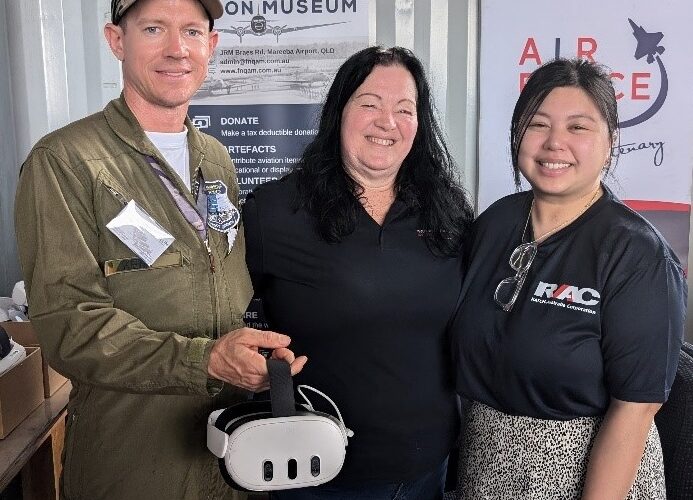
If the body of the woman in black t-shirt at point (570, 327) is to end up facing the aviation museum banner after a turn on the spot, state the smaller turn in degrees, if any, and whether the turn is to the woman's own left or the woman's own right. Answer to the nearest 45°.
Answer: approximately 90° to the woman's own right

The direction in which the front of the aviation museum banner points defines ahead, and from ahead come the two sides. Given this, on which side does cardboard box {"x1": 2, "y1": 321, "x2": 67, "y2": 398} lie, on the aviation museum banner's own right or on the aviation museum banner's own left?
on the aviation museum banner's own right

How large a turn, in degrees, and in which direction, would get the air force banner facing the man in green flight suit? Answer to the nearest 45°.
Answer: approximately 45° to its right

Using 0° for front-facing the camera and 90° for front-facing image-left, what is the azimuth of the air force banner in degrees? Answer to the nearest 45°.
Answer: approximately 0°

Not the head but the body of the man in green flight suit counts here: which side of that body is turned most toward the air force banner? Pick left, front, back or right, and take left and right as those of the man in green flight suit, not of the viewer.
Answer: left

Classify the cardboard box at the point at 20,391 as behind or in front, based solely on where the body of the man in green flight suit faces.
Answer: behind

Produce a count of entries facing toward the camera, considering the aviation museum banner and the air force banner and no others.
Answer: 2
